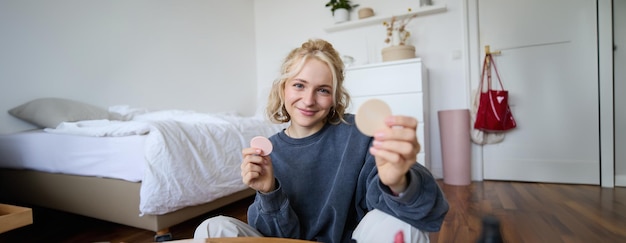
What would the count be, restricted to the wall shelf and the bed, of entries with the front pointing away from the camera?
0

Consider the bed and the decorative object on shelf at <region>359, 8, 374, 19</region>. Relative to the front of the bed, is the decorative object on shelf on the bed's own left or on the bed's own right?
on the bed's own left

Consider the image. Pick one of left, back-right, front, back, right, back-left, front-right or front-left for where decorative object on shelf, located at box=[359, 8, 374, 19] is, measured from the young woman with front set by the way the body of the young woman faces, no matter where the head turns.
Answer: back

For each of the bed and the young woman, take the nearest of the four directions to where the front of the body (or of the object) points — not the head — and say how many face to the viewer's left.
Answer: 0

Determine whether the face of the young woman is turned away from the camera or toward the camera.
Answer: toward the camera

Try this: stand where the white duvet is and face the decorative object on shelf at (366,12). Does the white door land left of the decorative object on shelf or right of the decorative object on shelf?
right

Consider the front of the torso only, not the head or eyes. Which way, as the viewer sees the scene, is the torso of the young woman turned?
toward the camera

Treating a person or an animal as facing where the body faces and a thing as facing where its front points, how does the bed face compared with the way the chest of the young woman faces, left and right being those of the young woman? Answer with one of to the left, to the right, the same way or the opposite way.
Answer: to the left

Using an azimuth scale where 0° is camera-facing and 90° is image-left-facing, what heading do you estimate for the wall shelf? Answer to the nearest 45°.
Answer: approximately 45°

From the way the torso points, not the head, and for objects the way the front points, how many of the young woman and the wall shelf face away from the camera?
0

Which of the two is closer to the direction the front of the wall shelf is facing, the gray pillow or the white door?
the gray pillow
